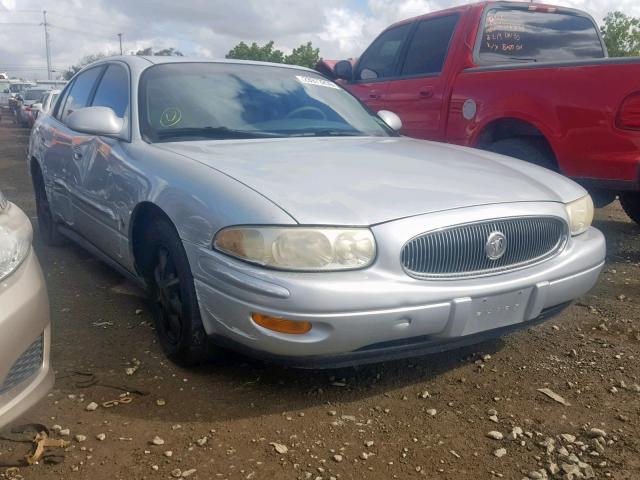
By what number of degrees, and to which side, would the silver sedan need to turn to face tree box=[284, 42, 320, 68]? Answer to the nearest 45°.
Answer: approximately 135° to its left

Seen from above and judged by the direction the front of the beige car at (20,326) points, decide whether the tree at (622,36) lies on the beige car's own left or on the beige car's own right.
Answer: on the beige car's own left

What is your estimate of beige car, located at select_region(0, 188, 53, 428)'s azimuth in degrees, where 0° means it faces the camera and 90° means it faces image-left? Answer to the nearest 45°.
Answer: approximately 315°

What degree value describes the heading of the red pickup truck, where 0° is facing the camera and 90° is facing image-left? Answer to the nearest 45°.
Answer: approximately 135°

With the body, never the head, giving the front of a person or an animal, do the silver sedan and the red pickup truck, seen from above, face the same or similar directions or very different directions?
very different directions

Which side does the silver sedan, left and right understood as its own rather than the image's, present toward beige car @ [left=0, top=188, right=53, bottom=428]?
right

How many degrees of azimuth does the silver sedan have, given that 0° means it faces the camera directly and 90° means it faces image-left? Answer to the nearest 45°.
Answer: approximately 315°

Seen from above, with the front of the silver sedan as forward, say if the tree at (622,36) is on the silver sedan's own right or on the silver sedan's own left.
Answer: on the silver sedan's own left
